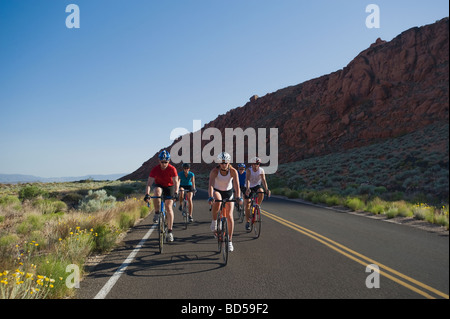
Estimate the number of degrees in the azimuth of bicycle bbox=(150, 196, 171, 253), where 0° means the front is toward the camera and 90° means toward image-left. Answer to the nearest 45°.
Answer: approximately 0°

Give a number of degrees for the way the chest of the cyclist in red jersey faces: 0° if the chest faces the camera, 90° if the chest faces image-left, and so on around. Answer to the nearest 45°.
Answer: approximately 0°

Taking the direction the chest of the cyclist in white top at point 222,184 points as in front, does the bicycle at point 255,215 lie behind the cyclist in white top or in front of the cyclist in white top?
behind
